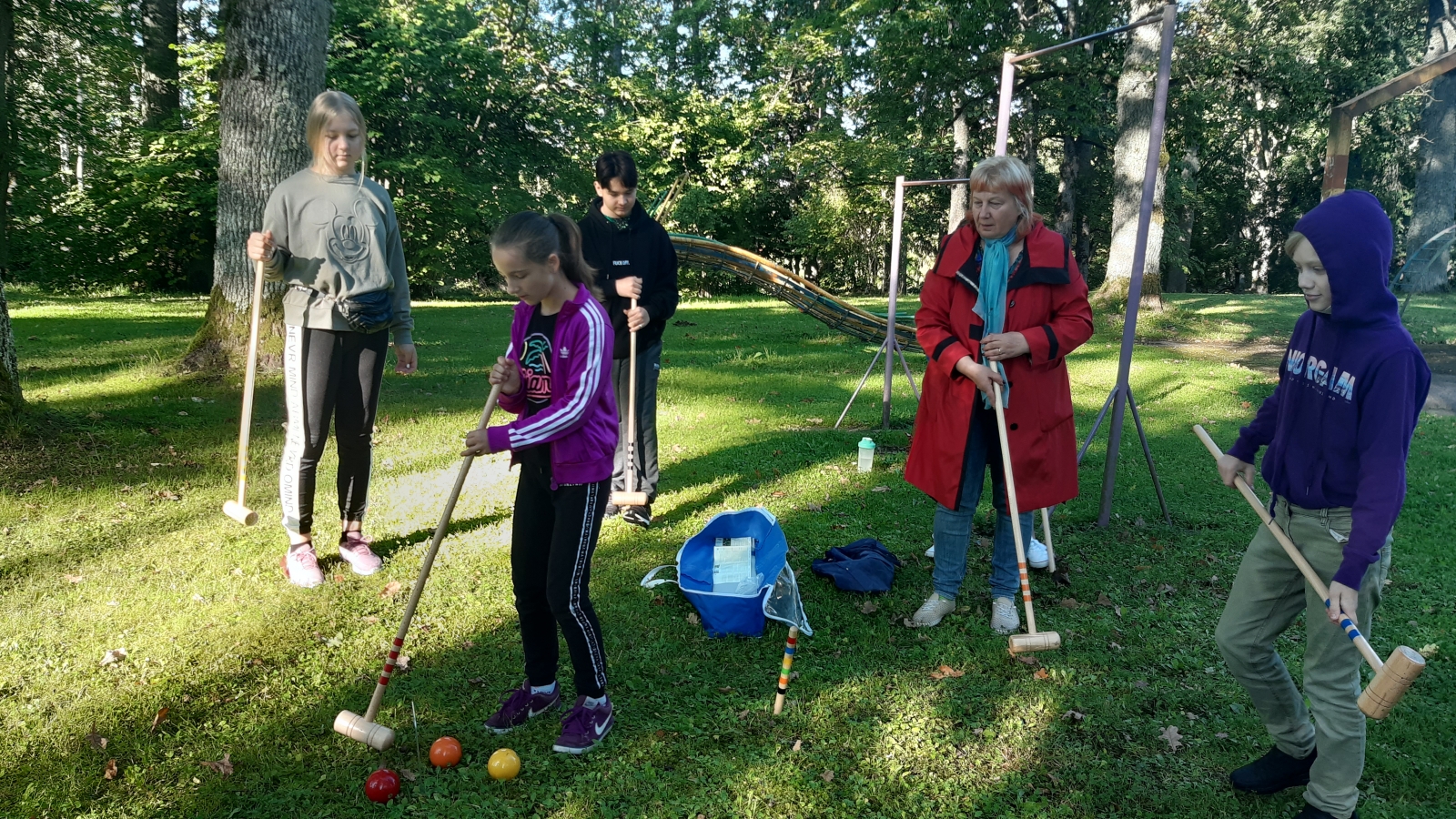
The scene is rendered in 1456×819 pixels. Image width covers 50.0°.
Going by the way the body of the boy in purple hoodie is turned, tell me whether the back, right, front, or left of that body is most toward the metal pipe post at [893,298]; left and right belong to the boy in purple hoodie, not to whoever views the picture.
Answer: right

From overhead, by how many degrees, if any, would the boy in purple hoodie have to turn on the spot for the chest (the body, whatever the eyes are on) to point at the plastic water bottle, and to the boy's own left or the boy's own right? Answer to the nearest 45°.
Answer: approximately 90° to the boy's own right

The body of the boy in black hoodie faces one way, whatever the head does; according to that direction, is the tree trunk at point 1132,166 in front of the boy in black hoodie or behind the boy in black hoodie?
behind

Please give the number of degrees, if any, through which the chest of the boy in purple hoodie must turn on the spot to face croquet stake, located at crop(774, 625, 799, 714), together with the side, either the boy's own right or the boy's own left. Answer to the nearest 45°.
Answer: approximately 45° to the boy's own right

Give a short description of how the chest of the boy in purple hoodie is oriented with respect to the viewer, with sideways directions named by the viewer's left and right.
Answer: facing the viewer and to the left of the viewer

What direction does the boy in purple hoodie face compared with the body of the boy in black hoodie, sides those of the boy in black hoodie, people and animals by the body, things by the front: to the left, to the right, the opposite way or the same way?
to the right

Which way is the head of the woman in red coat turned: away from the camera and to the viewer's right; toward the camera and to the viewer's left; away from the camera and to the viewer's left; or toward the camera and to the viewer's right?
toward the camera and to the viewer's left

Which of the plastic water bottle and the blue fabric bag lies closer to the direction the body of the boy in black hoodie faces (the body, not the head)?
the blue fabric bag

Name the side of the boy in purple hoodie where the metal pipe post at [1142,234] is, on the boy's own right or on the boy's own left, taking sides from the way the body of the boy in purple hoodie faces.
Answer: on the boy's own right

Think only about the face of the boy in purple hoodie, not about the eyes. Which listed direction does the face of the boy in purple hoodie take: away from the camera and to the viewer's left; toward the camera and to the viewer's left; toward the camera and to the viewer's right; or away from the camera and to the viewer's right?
toward the camera and to the viewer's left

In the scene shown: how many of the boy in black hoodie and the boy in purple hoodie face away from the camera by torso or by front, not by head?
0

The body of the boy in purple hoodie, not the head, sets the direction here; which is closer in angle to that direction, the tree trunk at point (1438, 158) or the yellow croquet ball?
the yellow croquet ball

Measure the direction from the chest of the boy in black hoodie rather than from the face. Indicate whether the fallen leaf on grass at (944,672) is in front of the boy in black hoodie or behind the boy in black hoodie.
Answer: in front

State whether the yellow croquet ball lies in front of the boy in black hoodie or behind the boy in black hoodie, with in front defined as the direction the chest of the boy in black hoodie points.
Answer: in front
